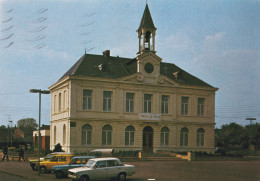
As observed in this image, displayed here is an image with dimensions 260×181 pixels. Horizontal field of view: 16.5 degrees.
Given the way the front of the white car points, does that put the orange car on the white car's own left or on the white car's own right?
on the white car's own right

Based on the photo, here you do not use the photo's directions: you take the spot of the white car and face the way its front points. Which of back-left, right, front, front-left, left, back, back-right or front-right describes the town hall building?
back-right

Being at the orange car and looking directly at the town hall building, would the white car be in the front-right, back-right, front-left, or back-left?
back-right

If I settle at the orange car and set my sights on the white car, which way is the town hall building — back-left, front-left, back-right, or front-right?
back-left

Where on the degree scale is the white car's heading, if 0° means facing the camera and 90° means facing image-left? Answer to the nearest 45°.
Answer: approximately 45°
